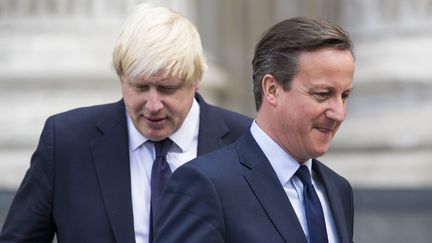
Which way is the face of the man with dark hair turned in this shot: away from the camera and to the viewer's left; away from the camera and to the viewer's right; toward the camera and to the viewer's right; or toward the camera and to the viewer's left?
toward the camera and to the viewer's right

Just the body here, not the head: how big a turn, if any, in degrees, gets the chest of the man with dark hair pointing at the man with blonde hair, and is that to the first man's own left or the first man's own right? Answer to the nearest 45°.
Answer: approximately 180°

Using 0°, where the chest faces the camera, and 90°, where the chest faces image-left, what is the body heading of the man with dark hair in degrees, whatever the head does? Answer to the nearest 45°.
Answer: approximately 315°
